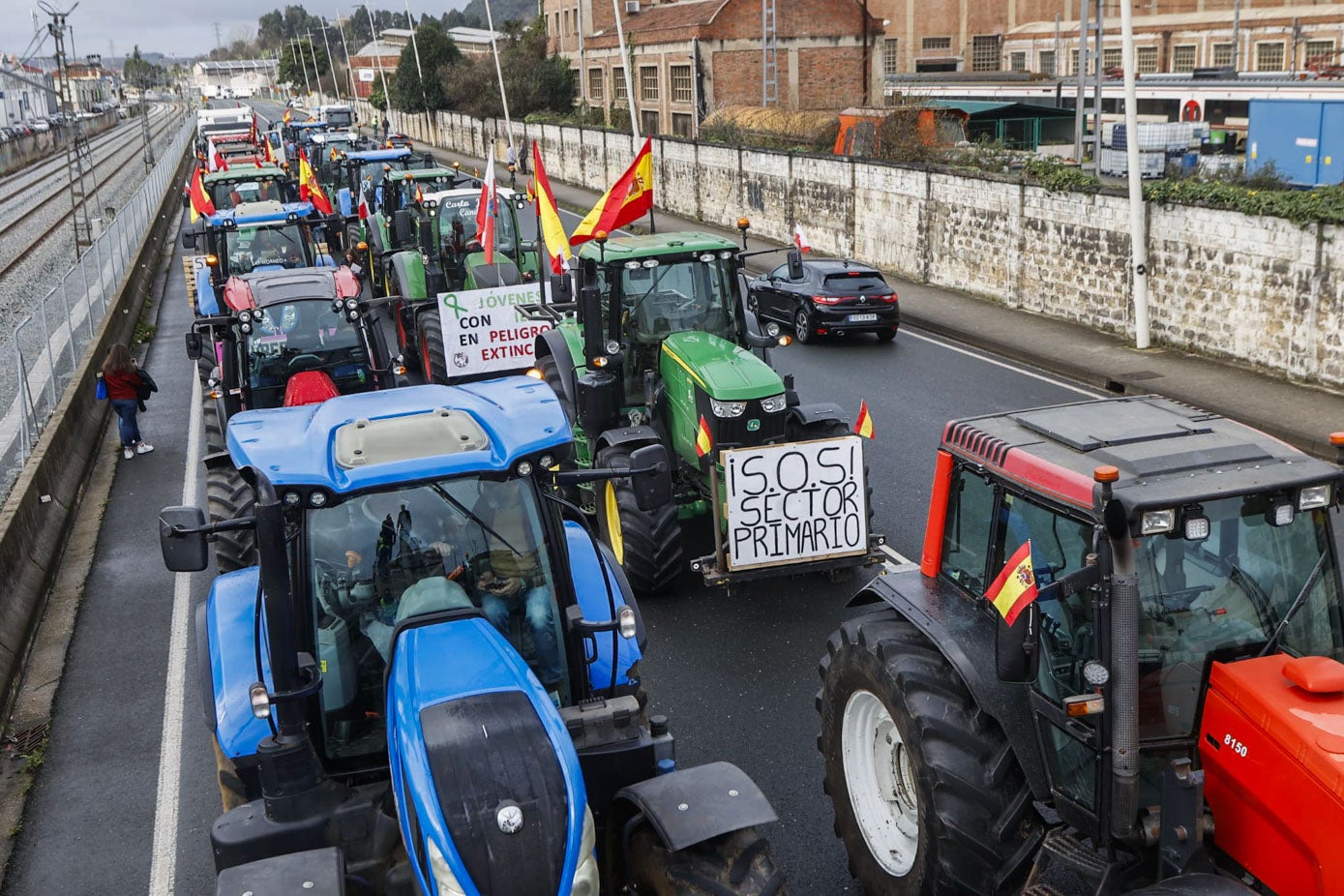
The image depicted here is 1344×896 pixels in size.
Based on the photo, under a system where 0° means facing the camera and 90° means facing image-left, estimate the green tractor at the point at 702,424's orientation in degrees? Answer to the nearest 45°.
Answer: approximately 315°

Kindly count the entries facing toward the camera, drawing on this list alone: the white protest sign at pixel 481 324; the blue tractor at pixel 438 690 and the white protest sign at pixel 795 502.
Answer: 3

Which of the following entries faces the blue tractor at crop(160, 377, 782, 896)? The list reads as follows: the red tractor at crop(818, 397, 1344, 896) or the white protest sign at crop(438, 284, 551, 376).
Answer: the white protest sign

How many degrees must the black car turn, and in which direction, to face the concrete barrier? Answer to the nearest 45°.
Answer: approximately 90° to its left

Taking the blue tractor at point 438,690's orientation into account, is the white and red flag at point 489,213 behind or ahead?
behind

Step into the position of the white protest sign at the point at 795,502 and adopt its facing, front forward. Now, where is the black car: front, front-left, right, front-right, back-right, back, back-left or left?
back

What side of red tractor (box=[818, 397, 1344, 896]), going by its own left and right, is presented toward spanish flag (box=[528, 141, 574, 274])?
back

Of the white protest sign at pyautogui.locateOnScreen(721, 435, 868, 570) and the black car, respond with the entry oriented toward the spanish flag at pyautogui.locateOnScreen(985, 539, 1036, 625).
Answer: the white protest sign

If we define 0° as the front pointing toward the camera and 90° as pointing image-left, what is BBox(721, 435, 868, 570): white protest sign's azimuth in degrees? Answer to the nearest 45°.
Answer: approximately 0°

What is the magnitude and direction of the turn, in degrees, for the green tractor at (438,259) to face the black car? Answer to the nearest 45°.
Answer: approximately 45° to its left

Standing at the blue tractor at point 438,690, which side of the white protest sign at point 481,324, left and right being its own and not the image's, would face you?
front

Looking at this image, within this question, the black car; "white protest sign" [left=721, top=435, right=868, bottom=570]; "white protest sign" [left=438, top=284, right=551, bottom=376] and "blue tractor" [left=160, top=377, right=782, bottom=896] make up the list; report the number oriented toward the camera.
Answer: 3

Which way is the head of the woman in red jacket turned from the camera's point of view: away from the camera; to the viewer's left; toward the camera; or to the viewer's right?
away from the camera

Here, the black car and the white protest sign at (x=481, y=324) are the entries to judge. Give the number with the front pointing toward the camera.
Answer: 1

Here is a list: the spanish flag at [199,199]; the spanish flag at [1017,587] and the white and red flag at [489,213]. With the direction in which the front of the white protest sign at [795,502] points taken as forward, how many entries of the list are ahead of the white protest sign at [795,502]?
1
